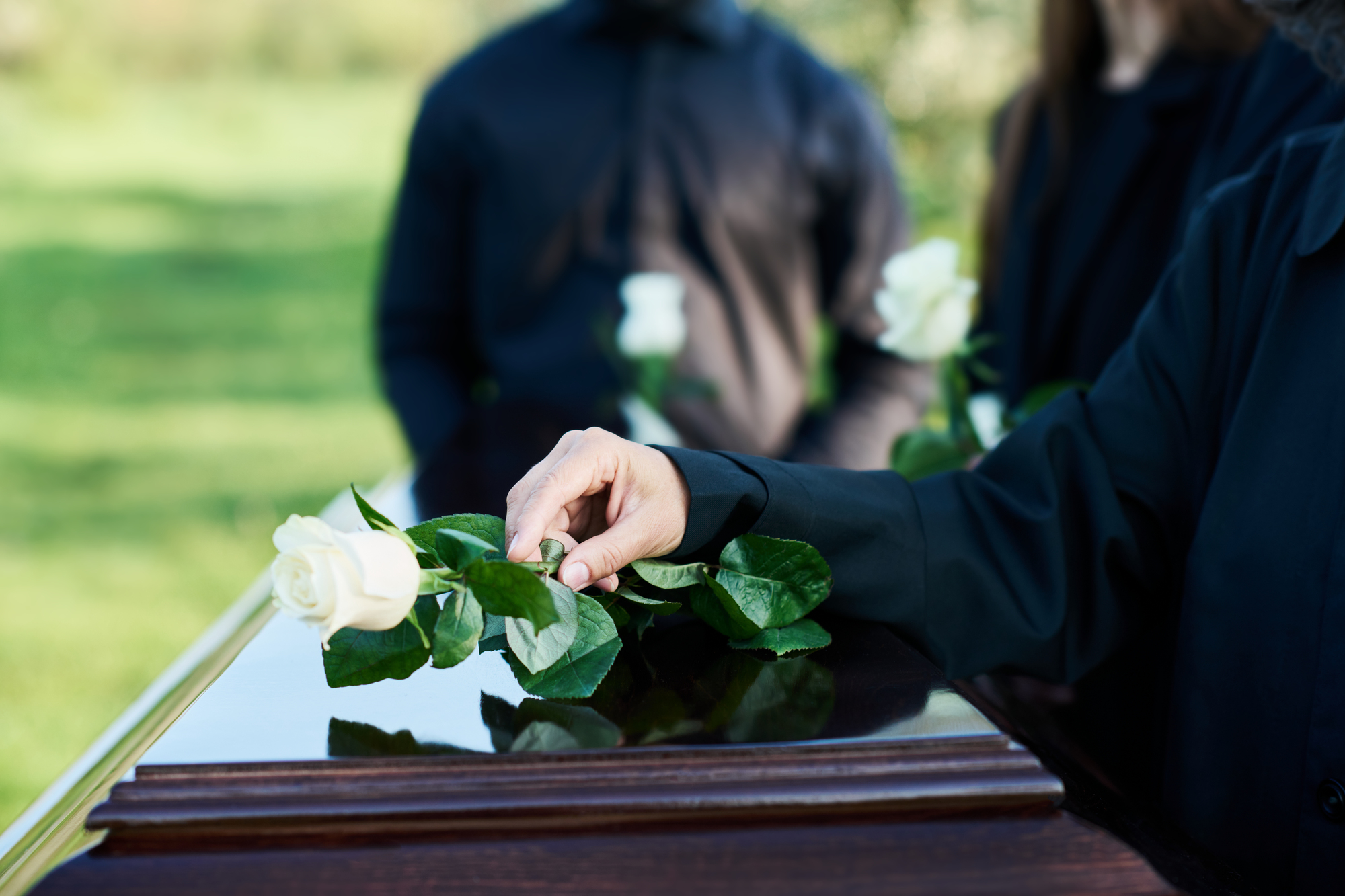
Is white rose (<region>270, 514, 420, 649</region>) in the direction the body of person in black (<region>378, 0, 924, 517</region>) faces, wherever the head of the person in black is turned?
yes

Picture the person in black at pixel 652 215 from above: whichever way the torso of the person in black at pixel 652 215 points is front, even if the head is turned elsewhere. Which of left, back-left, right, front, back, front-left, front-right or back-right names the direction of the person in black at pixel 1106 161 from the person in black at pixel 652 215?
front-left

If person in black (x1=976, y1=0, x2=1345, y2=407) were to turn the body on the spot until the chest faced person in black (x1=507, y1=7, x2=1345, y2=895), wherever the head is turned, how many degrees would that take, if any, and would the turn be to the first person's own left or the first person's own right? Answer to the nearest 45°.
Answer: approximately 45° to the first person's own left

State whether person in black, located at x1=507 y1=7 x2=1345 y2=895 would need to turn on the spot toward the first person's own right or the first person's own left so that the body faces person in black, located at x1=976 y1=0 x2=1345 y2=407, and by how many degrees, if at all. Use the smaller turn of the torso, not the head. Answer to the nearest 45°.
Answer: approximately 135° to the first person's own right

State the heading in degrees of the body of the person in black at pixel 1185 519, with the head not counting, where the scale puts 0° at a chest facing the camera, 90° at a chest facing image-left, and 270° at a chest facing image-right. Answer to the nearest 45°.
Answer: approximately 45°

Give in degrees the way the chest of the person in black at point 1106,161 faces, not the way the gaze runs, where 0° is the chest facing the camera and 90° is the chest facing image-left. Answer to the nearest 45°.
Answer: approximately 45°

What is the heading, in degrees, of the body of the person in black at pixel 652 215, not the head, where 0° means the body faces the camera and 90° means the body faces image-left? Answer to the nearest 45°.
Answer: approximately 0°
